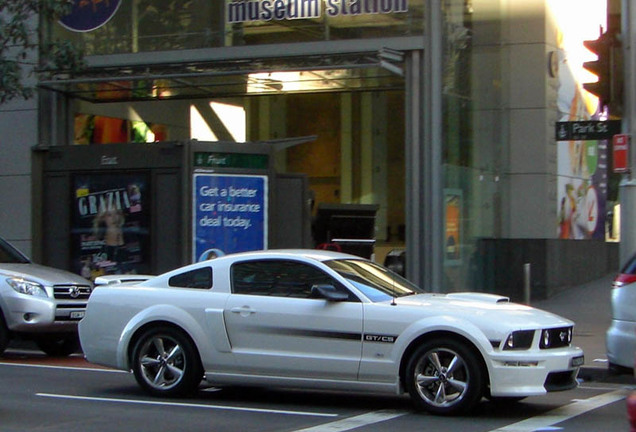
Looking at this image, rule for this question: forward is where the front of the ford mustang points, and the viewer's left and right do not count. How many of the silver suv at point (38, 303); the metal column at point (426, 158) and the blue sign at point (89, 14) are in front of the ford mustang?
0

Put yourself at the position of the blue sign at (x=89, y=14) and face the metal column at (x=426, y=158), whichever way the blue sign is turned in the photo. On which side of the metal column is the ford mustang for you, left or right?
right

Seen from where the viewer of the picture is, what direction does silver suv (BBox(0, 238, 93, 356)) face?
facing the viewer and to the right of the viewer

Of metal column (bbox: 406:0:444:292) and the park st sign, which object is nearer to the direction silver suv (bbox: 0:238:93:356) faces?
the park st sign

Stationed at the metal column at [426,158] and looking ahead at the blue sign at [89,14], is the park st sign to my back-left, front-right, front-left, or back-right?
back-left

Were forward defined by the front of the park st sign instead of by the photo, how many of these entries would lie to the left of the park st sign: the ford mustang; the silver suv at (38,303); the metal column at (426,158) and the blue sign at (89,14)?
0

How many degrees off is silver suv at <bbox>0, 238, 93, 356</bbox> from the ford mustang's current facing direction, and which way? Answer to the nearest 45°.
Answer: approximately 180°

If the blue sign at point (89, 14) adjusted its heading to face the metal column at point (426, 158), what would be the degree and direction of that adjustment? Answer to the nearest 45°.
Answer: approximately 45° to its left

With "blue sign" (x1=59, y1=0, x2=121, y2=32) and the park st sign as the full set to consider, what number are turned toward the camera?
2

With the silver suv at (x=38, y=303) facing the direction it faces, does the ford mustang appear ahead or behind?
ahead

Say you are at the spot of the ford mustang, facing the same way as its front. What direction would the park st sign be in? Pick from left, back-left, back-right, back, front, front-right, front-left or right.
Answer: left

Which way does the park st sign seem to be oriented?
toward the camera

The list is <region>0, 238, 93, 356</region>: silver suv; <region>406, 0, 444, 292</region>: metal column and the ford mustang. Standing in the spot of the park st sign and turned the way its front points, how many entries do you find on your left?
0

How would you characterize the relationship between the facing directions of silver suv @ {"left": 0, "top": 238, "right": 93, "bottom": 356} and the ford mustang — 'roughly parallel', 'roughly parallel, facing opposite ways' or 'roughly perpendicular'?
roughly parallel

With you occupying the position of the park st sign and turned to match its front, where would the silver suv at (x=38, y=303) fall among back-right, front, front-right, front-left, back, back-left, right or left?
right
